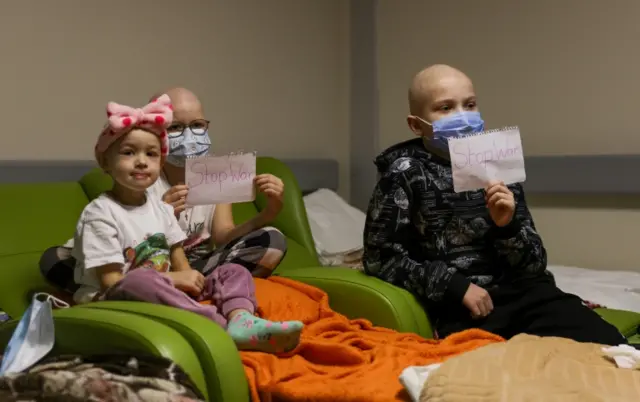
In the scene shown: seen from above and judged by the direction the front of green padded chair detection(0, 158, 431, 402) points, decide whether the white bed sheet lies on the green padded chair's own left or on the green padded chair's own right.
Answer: on the green padded chair's own left

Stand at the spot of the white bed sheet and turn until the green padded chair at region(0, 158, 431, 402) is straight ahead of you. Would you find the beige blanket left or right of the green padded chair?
left

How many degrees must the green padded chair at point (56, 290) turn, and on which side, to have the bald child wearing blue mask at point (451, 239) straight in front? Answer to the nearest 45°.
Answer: approximately 45° to its left
